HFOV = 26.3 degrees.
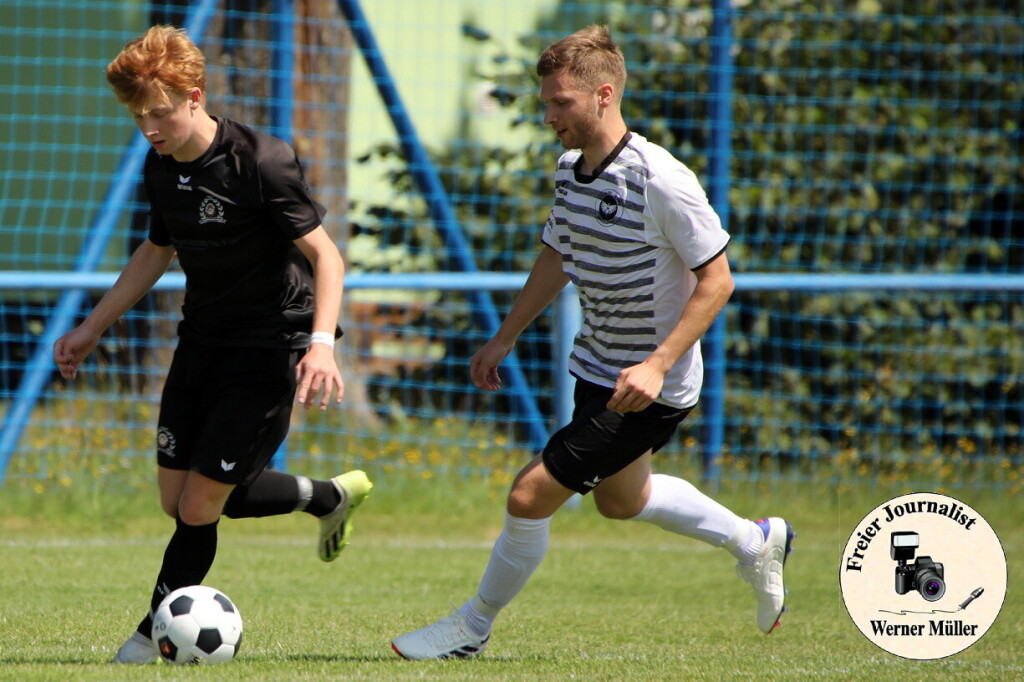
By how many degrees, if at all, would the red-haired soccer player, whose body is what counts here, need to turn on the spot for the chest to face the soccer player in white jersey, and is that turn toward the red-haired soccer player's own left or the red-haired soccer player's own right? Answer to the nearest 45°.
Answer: approximately 135° to the red-haired soccer player's own left

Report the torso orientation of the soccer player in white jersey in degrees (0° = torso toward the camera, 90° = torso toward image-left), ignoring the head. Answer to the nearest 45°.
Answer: approximately 45°

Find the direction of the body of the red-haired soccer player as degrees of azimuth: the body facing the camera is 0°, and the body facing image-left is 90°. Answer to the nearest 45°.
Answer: approximately 45°
